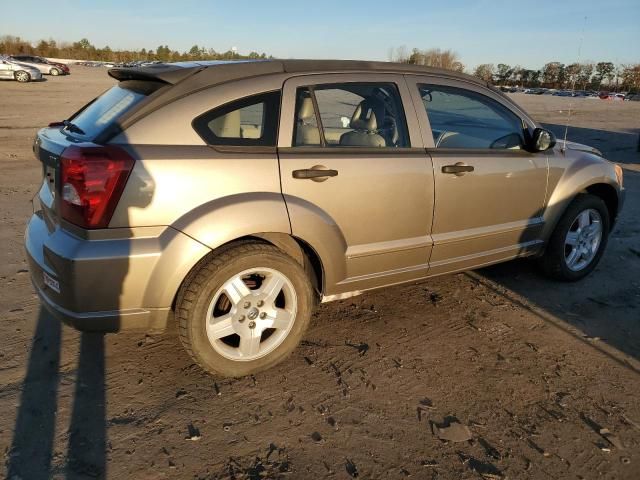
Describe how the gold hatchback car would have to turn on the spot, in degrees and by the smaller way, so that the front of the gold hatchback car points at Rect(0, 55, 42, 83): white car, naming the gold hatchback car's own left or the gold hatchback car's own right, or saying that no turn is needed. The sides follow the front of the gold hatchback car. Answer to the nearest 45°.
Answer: approximately 90° to the gold hatchback car's own left

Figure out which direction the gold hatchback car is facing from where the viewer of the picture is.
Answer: facing away from the viewer and to the right of the viewer
